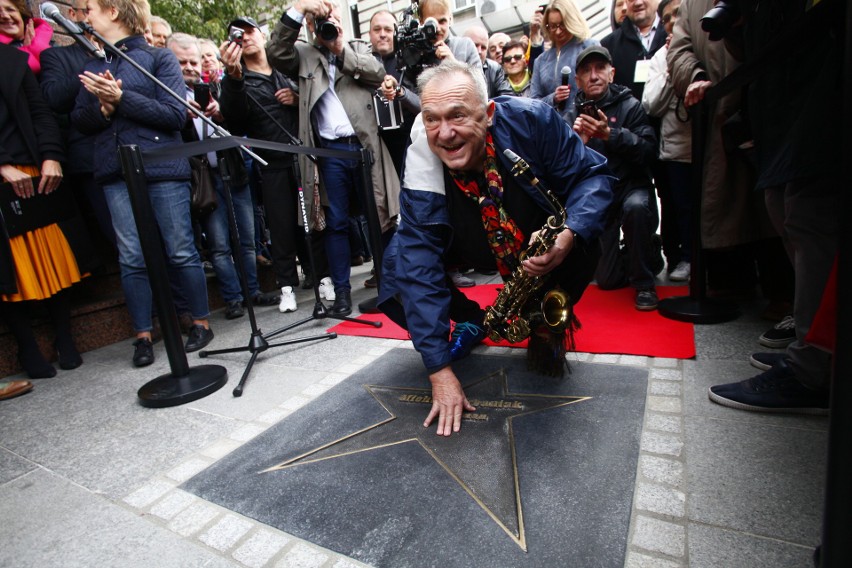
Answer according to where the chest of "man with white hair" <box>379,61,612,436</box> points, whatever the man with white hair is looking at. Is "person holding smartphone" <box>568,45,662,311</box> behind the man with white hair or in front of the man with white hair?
behind

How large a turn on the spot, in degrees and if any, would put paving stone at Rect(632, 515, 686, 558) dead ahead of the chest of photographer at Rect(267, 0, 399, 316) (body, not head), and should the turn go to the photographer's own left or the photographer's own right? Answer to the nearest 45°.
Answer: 0° — they already face it

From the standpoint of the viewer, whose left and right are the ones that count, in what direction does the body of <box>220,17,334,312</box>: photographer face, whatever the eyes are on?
facing the viewer

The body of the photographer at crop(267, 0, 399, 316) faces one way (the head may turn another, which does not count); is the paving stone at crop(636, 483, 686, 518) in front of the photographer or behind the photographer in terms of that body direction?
in front

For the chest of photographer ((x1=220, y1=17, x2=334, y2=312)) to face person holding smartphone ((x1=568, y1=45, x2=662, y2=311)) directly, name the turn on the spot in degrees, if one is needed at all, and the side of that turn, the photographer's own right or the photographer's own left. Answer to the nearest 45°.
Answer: approximately 45° to the photographer's own left

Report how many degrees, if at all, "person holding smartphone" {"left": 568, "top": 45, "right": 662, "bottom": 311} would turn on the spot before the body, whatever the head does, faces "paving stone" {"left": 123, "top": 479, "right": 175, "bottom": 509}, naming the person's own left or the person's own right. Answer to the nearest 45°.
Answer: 0° — they already face it

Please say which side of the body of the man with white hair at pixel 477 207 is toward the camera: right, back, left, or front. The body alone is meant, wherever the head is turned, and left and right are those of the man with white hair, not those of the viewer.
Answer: front

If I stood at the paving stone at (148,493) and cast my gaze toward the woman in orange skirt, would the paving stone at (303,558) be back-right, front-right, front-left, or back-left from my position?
back-right

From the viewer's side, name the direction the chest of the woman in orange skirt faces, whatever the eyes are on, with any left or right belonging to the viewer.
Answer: facing the viewer and to the right of the viewer

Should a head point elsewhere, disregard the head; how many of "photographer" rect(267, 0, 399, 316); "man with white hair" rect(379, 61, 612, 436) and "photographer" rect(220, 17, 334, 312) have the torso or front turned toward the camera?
3

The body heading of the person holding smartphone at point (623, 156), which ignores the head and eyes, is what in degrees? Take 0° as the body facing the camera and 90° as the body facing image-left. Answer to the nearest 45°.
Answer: approximately 45°

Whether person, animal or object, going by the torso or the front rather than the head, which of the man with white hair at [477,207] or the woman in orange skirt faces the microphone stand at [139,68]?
the woman in orange skirt

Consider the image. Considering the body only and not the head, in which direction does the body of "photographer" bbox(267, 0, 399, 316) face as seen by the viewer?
toward the camera

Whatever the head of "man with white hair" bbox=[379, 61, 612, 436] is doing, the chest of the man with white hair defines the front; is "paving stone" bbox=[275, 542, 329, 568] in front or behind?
in front
